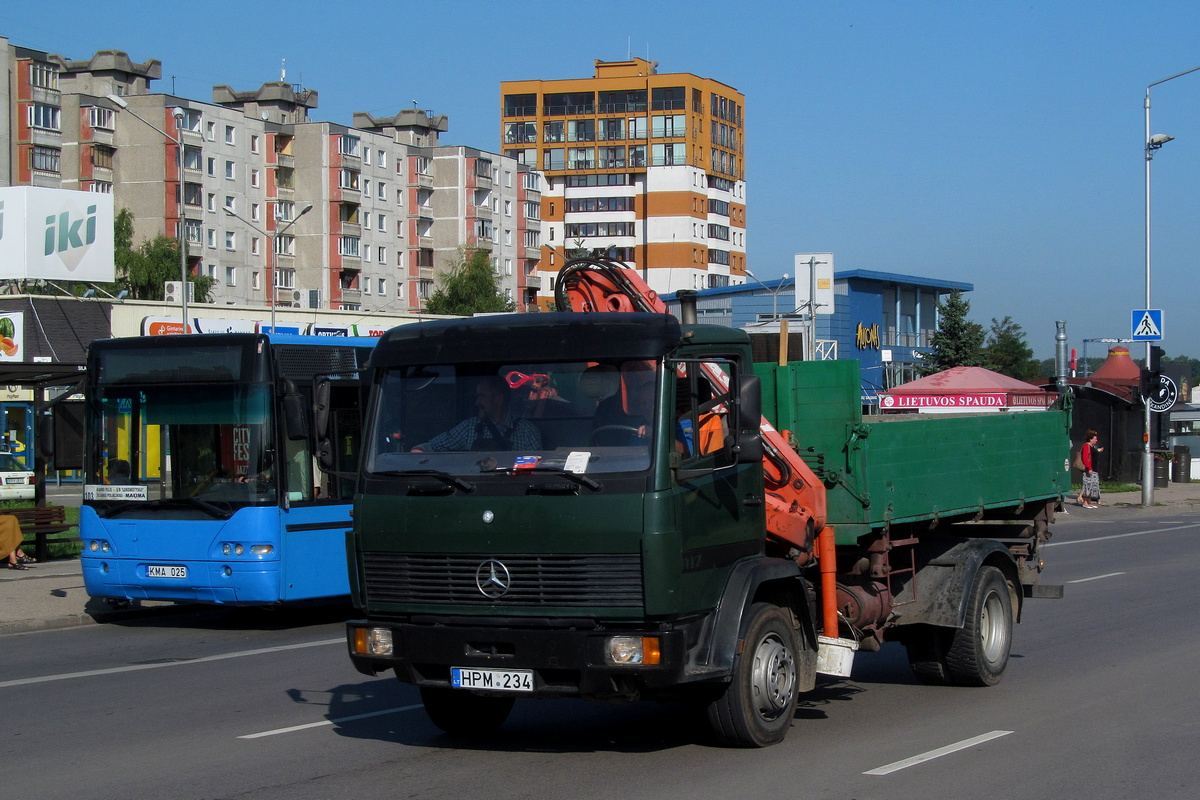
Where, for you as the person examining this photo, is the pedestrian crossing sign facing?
facing the viewer

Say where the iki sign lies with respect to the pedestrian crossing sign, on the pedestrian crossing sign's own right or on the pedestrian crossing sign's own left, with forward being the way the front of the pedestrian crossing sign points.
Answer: on the pedestrian crossing sign's own right

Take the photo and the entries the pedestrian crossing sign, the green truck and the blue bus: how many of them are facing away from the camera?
0

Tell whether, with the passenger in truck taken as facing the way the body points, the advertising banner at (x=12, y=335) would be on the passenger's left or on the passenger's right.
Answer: on the passenger's right

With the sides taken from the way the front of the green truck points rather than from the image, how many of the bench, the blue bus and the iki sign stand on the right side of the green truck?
3

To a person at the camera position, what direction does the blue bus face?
facing the viewer and to the left of the viewer

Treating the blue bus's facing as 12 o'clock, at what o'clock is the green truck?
The green truck is roughly at 10 o'clock from the blue bus.

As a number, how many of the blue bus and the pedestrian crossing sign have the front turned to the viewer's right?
0

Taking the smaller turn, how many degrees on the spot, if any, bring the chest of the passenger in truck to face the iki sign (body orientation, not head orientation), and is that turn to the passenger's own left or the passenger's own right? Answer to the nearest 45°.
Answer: approximately 135° to the passenger's own right

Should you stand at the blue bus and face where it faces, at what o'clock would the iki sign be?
The iki sign is roughly at 4 o'clock from the blue bus.

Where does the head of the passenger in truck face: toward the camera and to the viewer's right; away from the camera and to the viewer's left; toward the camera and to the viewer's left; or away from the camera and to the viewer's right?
toward the camera and to the viewer's left

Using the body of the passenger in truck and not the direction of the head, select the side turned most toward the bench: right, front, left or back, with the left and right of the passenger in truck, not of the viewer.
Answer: right

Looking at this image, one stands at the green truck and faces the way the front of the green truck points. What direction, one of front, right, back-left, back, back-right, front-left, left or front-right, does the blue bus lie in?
right

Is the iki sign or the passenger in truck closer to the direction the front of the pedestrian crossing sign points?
the passenger in truck
